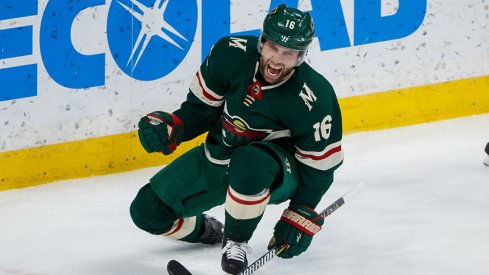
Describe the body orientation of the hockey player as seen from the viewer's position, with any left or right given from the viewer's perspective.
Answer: facing the viewer and to the left of the viewer

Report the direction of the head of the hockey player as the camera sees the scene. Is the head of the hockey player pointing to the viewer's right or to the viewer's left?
to the viewer's left
